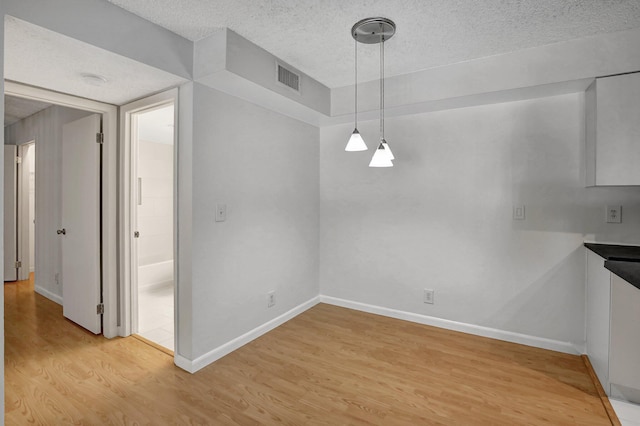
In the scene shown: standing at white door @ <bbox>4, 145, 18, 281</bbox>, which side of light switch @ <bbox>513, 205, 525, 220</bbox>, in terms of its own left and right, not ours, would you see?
right

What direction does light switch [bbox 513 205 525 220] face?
toward the camera

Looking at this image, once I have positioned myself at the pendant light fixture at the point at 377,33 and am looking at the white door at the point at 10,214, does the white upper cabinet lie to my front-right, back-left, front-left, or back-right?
back-right

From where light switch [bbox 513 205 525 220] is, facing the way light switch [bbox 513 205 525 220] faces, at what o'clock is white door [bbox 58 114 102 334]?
The white door is roughly at 2 o'clock from the light switch.

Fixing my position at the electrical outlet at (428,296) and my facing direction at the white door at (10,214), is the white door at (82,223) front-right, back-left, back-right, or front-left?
front-left

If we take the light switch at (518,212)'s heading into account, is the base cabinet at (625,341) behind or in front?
in front

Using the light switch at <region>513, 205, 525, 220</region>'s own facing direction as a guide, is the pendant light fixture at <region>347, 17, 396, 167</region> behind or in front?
in front

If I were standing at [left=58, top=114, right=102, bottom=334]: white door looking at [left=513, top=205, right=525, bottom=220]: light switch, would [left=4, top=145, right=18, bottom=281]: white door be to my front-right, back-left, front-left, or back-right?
back-left

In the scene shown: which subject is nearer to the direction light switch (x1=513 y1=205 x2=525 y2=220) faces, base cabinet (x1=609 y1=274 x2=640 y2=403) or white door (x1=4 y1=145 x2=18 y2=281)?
the base cabinet

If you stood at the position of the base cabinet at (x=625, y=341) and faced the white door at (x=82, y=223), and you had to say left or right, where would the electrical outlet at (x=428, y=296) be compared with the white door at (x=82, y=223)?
right
